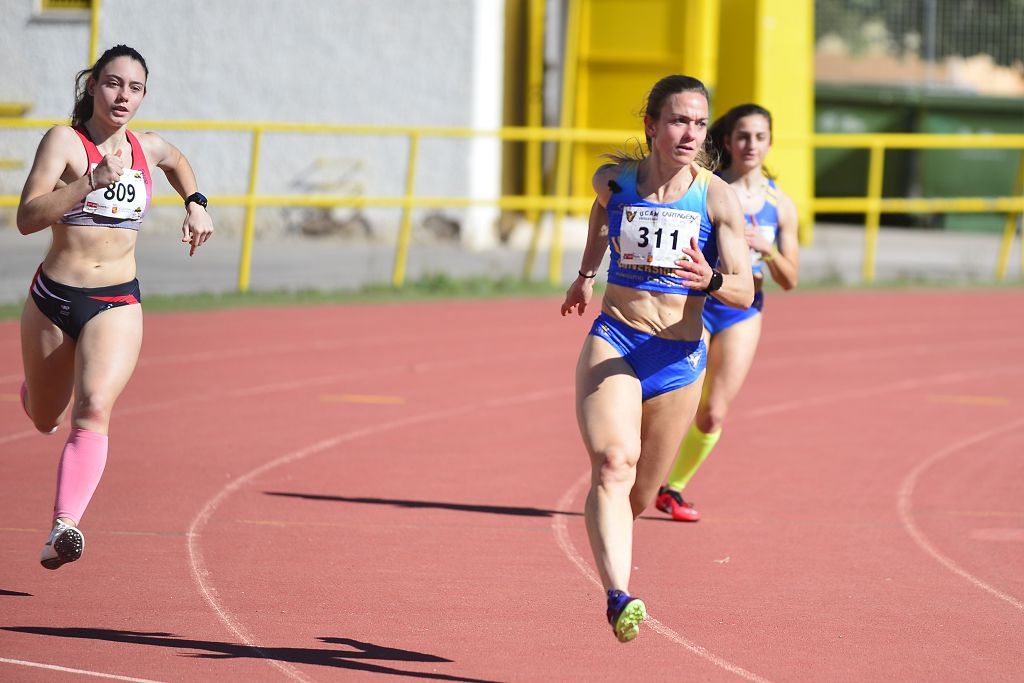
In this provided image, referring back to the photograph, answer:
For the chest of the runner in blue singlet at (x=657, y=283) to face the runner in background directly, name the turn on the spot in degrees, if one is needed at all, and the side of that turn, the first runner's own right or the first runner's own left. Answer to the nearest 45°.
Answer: approximately 180°

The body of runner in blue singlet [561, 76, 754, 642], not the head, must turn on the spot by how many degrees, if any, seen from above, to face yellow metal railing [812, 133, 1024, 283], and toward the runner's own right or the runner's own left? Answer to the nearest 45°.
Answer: approximately 180°

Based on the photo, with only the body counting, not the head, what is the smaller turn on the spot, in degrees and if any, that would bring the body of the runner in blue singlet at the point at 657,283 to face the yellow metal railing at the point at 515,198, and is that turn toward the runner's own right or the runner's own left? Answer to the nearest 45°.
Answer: approximately 180°

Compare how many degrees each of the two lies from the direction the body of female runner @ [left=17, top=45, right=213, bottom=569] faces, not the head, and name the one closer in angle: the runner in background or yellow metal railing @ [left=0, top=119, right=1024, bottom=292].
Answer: the runner in background

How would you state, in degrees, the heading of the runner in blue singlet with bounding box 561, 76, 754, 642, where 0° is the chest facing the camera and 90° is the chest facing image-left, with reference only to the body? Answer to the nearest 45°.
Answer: approximately 0°

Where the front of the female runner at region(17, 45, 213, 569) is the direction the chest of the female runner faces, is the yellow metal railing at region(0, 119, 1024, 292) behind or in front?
behind

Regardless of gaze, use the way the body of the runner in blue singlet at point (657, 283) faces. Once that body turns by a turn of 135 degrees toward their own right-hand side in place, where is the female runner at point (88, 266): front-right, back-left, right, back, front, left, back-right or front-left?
front-left

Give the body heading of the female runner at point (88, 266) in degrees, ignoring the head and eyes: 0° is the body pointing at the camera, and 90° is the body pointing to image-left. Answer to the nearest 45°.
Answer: approximately 0°
